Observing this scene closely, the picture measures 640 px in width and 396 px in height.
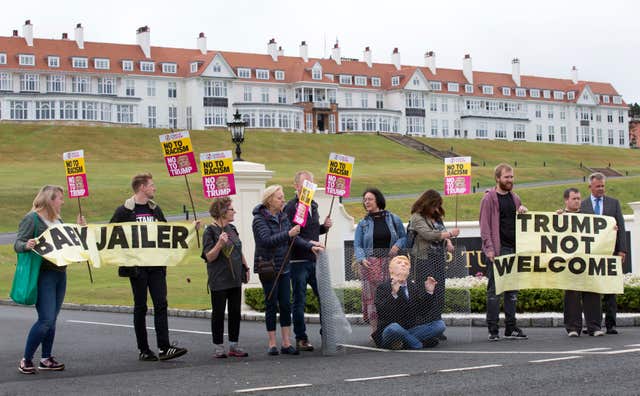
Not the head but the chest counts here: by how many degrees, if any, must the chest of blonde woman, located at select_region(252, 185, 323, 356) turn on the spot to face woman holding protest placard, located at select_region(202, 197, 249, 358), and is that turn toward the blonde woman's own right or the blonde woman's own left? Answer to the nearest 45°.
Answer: approximately 135° to the blonde woman's own right

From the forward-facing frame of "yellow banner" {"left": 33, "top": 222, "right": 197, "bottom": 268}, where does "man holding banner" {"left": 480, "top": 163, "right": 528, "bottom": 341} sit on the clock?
The man holding banner is roughly at 9 o'clock from the yellow banner.

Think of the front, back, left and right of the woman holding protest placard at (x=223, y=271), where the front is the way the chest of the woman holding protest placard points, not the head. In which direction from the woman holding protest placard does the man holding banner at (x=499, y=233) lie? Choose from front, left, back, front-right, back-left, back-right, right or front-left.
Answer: front-left

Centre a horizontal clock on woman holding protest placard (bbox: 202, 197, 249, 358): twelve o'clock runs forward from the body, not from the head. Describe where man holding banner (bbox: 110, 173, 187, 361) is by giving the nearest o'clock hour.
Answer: The man holding banner is roughly at 4 o'clock from the woman holding protest placard.

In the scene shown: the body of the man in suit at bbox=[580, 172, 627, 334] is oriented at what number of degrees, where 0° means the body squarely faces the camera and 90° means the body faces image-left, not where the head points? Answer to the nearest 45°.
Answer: approximately 0°

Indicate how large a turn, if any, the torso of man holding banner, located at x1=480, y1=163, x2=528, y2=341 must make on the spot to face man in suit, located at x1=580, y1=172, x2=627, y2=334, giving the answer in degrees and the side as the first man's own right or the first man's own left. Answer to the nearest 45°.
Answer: approximately 90° to the first man's own left

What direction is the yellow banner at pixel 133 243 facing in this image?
toward the camera

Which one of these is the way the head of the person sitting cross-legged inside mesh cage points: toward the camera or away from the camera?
toward the camera

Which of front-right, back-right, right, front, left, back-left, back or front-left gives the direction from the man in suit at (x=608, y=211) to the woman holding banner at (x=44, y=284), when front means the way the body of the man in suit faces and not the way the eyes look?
front-right

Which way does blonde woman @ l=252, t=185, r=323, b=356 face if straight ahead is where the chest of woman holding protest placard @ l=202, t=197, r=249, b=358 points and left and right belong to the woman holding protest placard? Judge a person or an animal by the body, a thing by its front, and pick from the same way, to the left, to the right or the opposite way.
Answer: the same way

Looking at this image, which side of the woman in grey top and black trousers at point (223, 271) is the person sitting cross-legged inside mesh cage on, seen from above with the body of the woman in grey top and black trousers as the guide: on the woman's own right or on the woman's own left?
on the woman's own left

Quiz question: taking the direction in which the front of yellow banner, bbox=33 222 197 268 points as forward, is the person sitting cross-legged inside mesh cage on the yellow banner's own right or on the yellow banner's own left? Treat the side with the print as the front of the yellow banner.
on the yellow banner's own left

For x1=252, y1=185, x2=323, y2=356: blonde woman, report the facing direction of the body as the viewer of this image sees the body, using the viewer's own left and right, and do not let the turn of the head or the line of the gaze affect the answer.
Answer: facing the viewer and to the right of the viewer

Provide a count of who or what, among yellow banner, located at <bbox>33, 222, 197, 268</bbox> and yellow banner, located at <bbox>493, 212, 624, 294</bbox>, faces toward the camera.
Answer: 2
